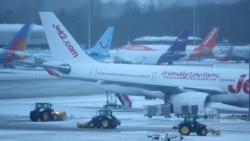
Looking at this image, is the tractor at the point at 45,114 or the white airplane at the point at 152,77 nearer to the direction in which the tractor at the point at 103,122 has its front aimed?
the tractor

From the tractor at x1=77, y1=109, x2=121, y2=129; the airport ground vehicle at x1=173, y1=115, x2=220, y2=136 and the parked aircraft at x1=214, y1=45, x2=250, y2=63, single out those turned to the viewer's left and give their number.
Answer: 2

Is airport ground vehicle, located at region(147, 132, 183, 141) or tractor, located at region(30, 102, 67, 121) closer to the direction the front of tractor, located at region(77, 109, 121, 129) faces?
the tractor

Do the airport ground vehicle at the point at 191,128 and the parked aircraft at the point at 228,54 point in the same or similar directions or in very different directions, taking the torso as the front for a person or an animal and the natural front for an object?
very different directions

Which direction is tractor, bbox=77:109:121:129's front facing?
to the viewer's left
